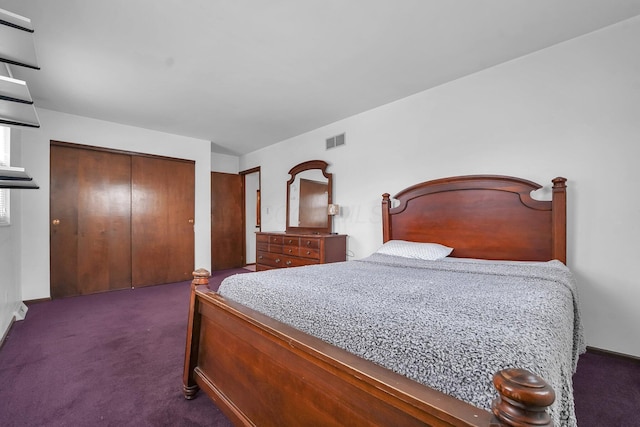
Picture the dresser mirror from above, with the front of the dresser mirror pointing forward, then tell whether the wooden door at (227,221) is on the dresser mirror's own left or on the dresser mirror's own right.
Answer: on the dresser mirror's own right

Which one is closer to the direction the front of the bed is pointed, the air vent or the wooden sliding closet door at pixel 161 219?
the wooden sliding closet door

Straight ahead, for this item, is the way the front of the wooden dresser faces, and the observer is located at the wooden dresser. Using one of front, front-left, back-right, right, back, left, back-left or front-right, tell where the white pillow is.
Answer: left

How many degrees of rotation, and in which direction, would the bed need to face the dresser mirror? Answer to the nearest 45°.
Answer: approximately 135° to its right

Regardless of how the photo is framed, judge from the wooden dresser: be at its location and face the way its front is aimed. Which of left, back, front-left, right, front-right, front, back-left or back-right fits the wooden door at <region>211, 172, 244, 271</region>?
right

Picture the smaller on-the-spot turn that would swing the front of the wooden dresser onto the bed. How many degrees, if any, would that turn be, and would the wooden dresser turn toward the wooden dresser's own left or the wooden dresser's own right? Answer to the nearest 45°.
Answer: approximately 45° to the wooden dresser's own left

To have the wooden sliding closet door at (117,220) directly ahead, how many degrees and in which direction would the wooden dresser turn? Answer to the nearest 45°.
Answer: approximately 45° to its right

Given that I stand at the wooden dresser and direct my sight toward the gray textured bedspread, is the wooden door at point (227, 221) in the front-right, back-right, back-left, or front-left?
back-right

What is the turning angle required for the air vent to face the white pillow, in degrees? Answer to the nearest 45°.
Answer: approximately 90° to its left

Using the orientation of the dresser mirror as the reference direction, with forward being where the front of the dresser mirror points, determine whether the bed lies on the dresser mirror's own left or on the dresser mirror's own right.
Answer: on the dresser mirror's own left

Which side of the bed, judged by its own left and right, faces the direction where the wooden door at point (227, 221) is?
right
